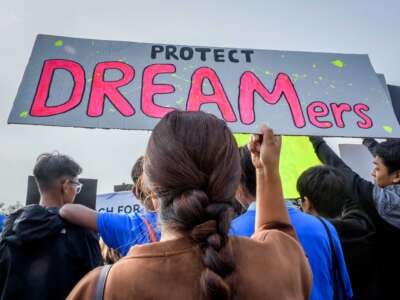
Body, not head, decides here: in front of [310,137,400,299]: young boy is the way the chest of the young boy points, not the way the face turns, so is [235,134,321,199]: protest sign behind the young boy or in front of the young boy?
in front

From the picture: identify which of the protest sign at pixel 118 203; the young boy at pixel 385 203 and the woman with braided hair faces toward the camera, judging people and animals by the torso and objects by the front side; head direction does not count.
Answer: the protest sign

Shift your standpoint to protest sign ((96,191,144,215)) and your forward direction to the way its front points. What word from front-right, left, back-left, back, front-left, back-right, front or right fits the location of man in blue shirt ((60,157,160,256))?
front

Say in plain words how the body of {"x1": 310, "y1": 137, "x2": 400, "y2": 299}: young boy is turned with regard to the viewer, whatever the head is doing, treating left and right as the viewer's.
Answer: facing to the left of the viewer

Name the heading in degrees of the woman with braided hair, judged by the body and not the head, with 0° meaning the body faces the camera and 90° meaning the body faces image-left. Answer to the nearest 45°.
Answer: approximately 180°

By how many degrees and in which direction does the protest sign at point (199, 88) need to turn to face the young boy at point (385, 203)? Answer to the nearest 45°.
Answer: approximately 90° to its left

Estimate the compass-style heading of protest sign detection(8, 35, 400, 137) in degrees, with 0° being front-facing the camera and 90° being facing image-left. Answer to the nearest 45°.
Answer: approximately 0°

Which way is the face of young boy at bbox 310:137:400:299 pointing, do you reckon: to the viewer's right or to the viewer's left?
to the viewer's left

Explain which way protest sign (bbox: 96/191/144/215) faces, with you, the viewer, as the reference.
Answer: facing the viewer

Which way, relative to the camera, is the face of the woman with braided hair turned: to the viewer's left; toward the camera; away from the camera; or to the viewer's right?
away from the camera
